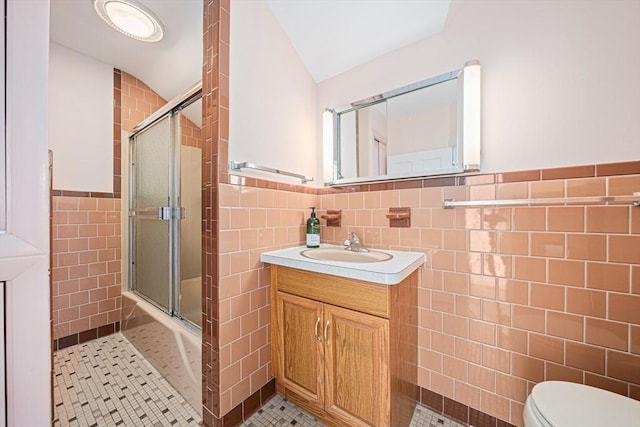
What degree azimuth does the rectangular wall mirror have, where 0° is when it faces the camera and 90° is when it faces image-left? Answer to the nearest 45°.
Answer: approximately 45°

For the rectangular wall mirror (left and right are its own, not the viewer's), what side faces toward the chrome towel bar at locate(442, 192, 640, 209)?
left

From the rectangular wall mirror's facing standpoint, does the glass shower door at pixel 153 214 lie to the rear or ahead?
ahead

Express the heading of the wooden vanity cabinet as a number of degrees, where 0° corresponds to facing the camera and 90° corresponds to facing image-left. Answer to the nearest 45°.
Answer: approximately 45°
